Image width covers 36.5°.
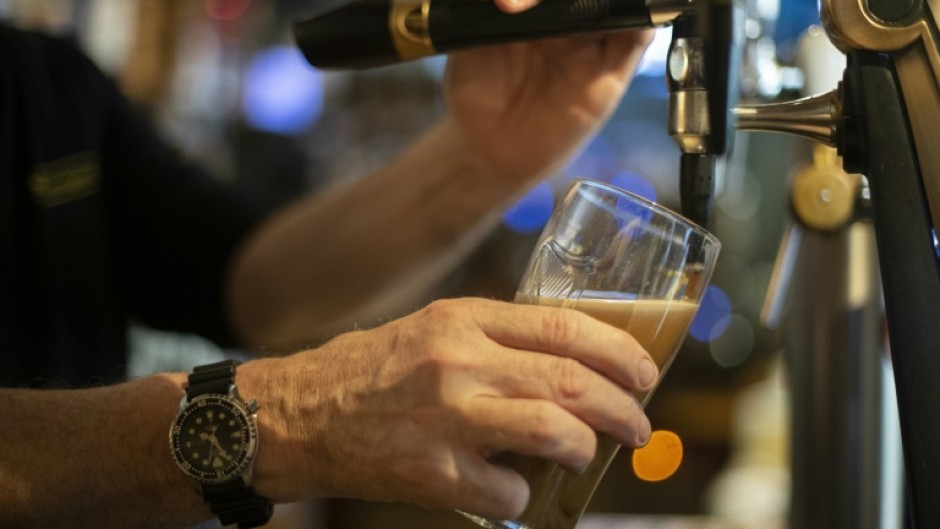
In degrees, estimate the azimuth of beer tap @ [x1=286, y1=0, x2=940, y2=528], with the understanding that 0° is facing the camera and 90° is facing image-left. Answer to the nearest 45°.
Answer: approximately 90°
